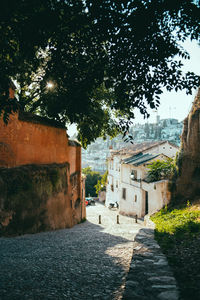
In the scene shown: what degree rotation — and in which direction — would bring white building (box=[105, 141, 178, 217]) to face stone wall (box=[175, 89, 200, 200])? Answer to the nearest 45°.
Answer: approximately 45° to its left

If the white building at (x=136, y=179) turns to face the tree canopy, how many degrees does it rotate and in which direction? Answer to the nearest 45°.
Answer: approximately 45° to its left

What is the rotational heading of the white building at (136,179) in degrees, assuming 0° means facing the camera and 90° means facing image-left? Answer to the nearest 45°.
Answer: approximately 45°

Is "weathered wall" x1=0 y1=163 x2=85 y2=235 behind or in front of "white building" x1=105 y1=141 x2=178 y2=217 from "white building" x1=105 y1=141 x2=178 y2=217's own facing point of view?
in front
